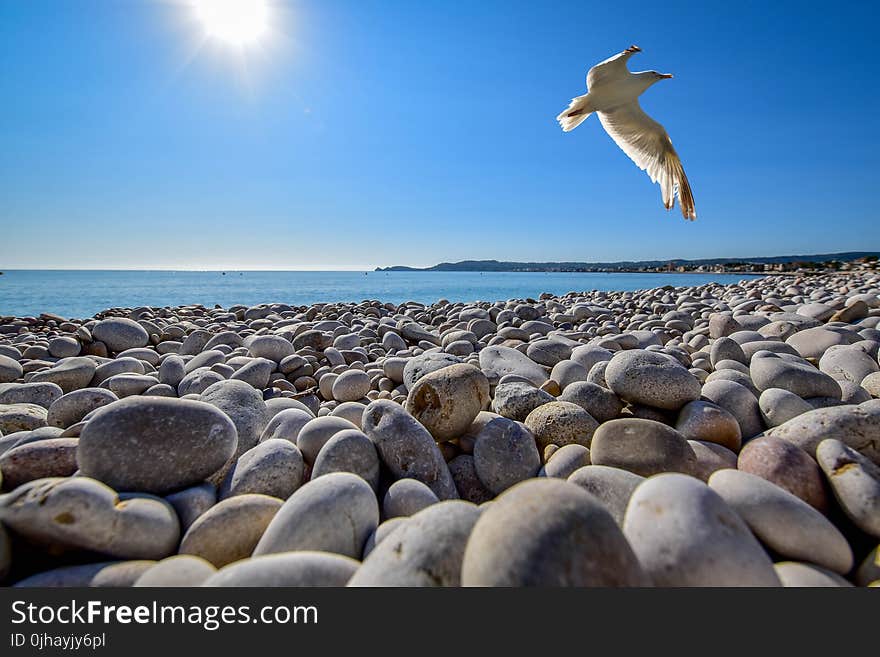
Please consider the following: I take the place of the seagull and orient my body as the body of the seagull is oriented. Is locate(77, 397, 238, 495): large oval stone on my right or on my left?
on my right

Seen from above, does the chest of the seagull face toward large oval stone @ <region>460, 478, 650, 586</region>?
no

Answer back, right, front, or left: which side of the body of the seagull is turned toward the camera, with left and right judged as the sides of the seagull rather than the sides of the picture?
right
